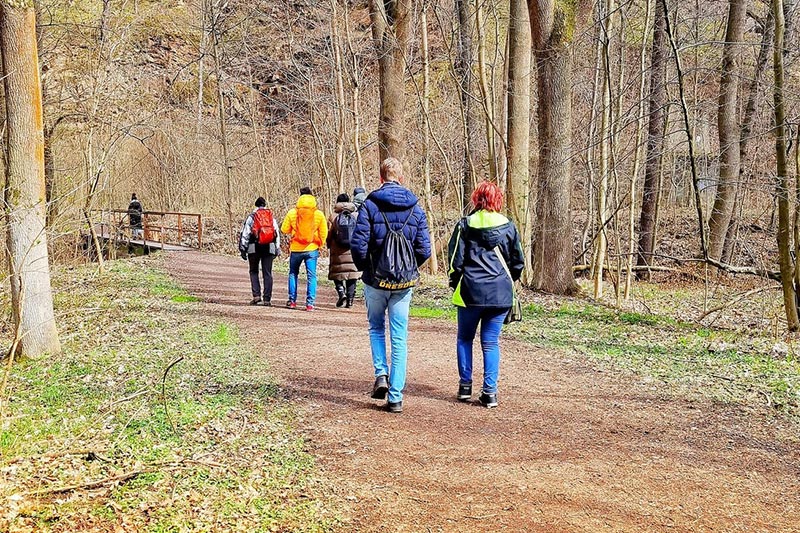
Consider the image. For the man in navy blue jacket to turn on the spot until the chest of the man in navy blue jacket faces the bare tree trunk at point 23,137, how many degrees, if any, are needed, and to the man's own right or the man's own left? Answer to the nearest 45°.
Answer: approximately 45° to the man's own left

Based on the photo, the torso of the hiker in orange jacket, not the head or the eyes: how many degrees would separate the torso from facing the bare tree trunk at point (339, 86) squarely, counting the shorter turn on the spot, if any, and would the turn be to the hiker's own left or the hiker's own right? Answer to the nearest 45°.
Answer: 0° — they already face it

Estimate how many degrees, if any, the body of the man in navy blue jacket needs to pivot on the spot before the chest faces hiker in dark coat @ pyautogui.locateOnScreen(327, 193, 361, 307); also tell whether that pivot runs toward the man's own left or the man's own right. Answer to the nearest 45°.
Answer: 0° — they already face them

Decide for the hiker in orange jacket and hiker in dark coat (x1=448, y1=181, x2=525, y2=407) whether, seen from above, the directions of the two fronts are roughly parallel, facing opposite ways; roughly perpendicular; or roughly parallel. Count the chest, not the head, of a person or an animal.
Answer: roughly parallel

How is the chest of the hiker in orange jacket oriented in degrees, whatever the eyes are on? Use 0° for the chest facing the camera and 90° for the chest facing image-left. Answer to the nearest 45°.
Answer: approximately 180°

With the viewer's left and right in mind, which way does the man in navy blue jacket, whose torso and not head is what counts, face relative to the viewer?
facing away from the viewer

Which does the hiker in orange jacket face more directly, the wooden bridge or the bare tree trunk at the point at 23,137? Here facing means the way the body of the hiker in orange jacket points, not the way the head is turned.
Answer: the wooden bridge

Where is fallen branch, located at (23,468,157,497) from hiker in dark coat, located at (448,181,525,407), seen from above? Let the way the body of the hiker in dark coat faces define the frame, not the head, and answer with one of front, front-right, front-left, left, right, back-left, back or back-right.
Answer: back-left

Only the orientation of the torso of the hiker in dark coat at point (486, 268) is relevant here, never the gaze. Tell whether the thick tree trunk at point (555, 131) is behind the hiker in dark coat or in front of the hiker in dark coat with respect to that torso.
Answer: in front

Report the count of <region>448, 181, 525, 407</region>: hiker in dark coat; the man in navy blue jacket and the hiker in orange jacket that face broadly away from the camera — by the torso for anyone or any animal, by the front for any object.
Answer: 3

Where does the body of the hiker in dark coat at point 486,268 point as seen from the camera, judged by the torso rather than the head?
away from the camera

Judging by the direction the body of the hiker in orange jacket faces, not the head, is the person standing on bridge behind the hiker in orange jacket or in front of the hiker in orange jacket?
in front

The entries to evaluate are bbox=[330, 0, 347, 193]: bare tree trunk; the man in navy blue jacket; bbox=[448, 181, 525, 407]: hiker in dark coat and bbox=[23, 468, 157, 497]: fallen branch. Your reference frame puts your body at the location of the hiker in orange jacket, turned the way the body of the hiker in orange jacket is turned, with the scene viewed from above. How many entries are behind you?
3

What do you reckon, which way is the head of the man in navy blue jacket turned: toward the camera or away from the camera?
away from the camera

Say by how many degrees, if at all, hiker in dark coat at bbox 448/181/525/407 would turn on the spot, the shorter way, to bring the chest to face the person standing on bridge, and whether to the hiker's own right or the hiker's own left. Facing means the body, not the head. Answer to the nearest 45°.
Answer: approximately 45° to the hiker's own left

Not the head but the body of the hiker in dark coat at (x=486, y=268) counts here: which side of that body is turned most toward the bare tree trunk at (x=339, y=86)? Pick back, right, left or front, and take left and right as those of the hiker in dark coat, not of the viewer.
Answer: front
